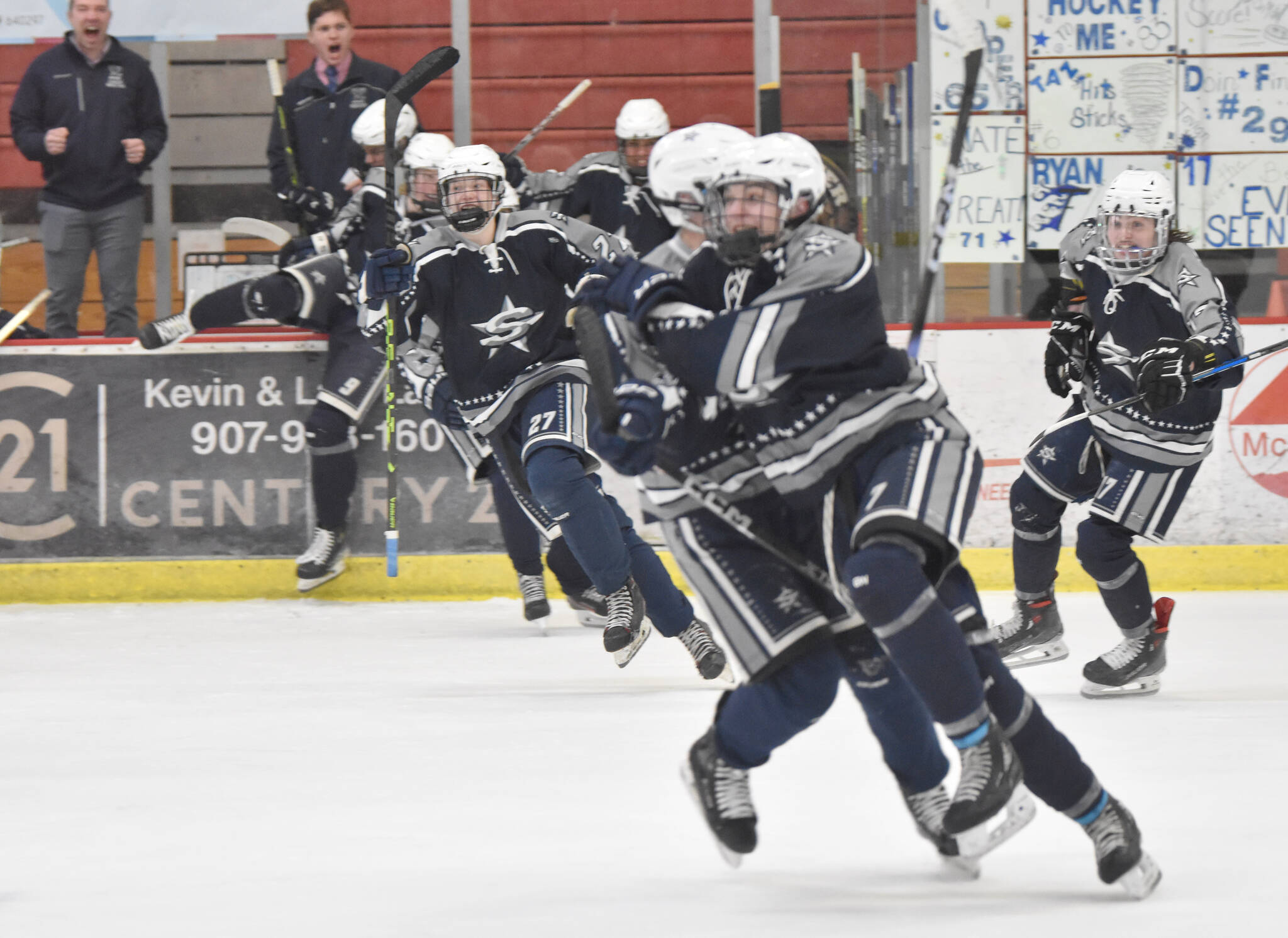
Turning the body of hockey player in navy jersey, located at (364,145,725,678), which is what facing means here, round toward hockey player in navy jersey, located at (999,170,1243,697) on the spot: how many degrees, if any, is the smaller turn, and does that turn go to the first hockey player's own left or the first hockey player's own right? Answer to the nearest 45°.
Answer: approximately 45° to the first hockey player's own left

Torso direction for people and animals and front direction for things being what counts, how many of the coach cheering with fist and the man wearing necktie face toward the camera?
2

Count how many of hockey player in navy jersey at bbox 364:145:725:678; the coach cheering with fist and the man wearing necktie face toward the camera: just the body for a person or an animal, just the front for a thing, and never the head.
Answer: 3

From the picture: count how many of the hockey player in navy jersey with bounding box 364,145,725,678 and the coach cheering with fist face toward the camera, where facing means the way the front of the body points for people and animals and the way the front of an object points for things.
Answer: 2

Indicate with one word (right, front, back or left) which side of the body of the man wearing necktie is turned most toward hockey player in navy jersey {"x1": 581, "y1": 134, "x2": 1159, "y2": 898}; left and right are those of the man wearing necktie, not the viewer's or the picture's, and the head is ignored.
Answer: front

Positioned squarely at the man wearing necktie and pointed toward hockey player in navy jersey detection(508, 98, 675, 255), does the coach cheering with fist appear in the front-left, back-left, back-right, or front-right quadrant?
back-right

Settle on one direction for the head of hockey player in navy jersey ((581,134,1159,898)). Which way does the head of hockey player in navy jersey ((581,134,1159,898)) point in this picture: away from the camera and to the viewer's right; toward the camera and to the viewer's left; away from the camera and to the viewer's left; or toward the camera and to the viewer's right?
toward the camera and to the viewer's left

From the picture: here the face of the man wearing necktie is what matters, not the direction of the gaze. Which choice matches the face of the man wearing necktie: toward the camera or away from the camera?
toward the camera

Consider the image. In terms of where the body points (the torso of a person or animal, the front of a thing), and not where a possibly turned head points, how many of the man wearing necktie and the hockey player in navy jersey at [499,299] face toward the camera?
2

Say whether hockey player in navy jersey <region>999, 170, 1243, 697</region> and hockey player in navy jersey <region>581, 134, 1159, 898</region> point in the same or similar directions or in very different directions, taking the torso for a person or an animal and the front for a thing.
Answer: same or similar directions

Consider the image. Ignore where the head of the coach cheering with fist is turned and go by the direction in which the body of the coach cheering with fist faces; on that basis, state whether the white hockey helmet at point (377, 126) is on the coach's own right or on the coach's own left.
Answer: on the coach's own left

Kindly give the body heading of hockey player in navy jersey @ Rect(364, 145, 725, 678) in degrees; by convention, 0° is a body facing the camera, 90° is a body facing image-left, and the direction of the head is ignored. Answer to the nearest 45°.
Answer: approximately 0°

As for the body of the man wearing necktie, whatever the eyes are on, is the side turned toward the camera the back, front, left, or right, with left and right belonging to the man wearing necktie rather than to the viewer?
front

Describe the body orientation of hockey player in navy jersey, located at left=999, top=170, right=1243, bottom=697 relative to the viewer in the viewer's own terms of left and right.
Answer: facing the viewer and to the left of the viewer

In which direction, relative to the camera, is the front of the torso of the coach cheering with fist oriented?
toward the camera

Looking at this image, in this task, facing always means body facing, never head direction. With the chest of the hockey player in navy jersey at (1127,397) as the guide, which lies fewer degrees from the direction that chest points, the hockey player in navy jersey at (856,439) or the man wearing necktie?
the hockey player in navy jersey
